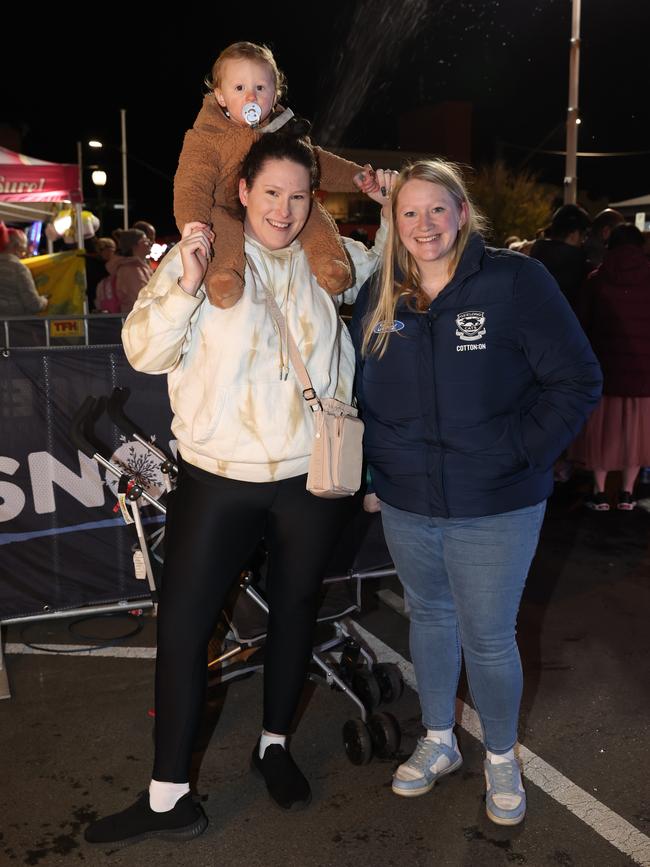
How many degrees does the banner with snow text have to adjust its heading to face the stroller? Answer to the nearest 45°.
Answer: approximately 45° to its left

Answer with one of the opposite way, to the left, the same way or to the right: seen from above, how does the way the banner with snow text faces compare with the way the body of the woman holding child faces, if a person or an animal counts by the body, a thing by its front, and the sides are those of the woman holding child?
the same way

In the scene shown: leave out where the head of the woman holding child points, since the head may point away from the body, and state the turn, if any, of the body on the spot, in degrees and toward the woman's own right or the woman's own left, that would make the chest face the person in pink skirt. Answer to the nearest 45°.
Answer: approximately 135° to the woman's own left

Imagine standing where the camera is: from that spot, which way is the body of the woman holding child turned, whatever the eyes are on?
toward the camera

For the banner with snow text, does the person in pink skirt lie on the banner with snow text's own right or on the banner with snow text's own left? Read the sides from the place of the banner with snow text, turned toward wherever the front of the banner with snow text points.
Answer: on the banner with snow text's own left

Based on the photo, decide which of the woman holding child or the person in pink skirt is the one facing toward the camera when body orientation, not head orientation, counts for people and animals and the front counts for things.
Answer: the woman holding child

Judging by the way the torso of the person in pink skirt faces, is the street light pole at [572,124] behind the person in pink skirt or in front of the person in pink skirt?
in front

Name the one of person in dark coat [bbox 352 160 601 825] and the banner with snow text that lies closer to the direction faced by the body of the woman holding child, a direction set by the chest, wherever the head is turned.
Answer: the person in dark coat

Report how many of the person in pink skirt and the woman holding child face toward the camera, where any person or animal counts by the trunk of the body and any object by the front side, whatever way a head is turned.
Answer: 1

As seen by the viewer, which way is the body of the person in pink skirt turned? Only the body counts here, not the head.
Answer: away from the camera

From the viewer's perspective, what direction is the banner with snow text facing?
toward the camera

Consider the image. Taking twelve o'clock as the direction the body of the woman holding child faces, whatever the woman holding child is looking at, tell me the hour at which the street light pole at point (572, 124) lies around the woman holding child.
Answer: The street light pole is roughly at 7 o'clock from the woman holding child.

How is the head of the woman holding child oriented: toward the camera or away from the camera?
toward the camera

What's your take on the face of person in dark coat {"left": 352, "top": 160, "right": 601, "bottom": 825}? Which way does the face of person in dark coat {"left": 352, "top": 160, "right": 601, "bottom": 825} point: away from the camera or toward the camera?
toward the camera
